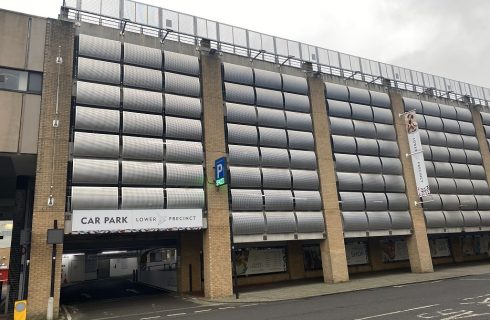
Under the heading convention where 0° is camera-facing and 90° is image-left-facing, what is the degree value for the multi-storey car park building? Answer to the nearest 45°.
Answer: approximately 315°
